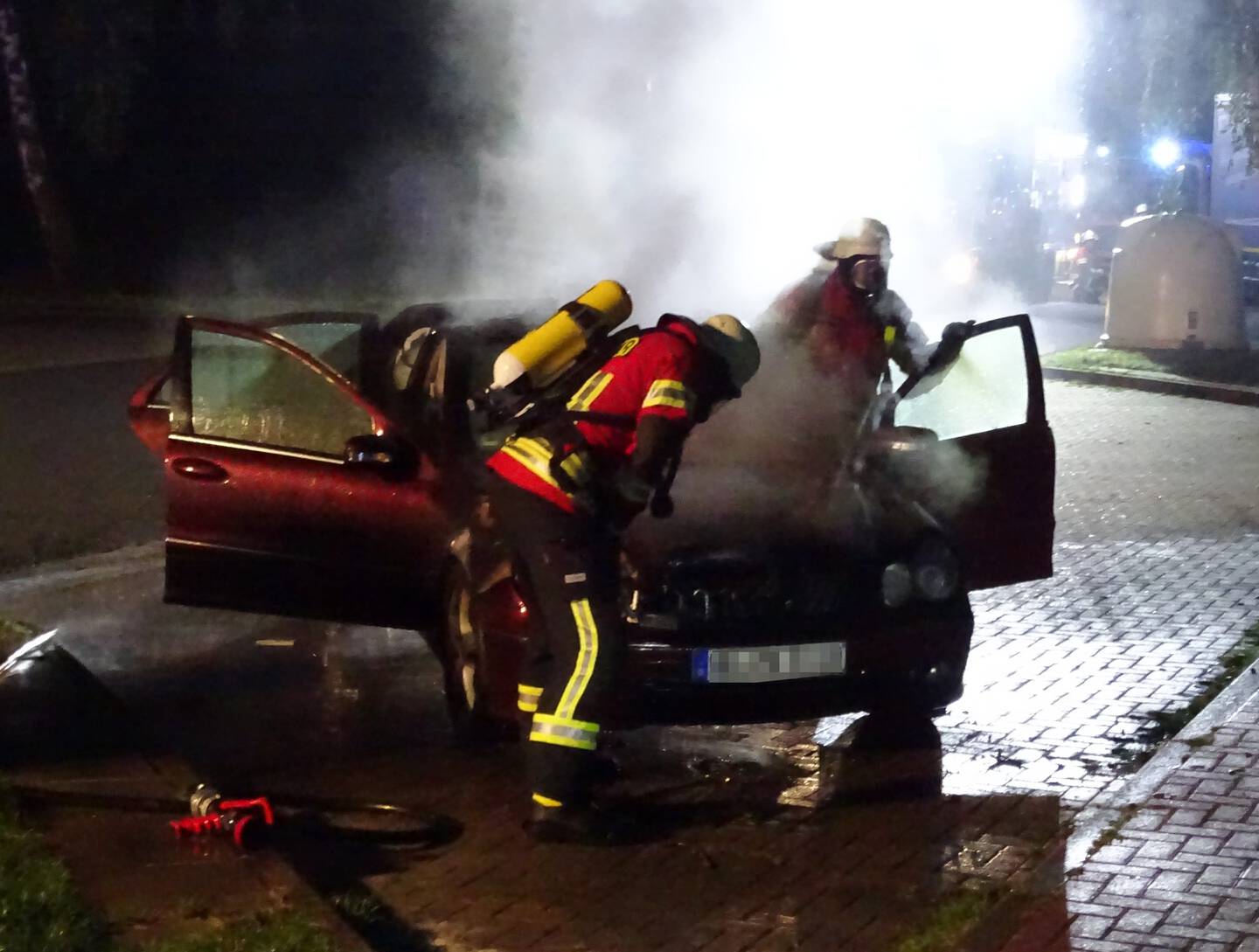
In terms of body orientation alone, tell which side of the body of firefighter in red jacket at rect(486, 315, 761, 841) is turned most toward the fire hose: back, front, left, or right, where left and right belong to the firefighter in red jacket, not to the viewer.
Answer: back

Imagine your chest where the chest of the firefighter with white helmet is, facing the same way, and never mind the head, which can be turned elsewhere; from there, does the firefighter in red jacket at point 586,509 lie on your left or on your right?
on your right

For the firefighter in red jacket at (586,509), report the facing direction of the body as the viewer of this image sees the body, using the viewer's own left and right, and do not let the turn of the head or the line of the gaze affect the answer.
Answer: facing to the right of the viewer

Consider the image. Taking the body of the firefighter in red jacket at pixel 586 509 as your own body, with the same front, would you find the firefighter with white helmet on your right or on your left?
on your left

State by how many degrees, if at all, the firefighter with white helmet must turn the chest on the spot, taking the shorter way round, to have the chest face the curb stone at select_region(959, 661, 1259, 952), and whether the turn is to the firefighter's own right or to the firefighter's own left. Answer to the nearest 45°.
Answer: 0° — they already face it

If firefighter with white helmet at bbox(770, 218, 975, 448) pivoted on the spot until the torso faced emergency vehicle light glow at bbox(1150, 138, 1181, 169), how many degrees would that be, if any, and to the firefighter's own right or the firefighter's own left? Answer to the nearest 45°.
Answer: approximately 135° to the firefighter's own left

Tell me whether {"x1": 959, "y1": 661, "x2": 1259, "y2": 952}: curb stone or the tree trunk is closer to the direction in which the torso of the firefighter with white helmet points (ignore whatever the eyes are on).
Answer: the curb stone
